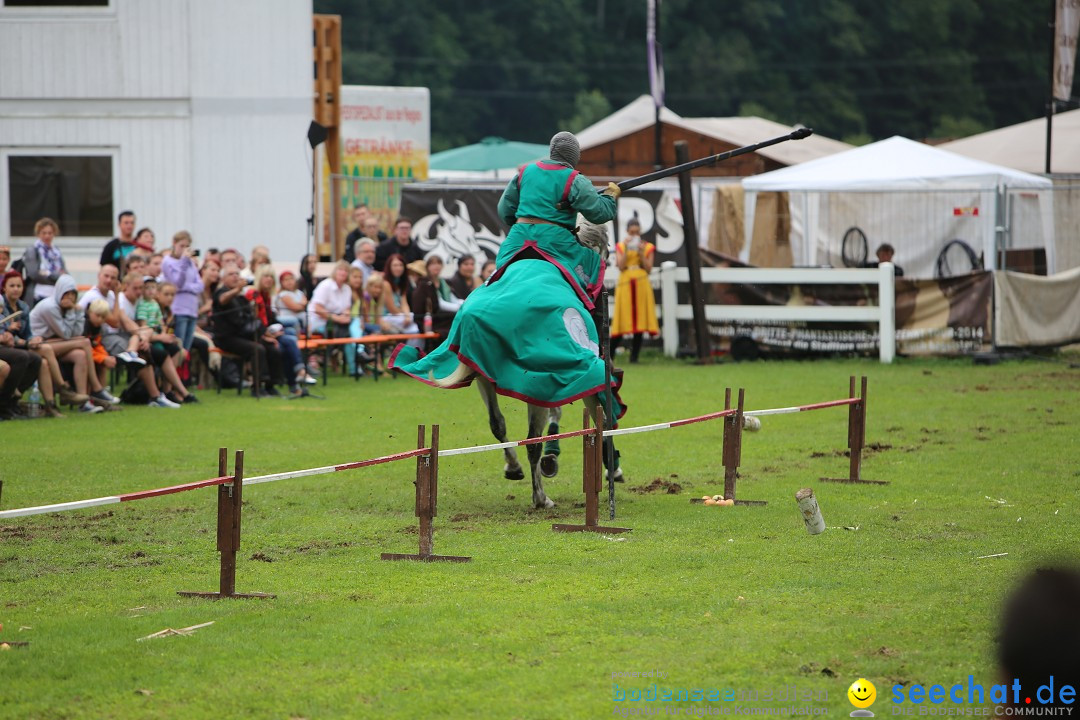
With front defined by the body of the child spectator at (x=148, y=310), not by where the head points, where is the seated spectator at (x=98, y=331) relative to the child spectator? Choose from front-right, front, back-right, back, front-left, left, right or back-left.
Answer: right

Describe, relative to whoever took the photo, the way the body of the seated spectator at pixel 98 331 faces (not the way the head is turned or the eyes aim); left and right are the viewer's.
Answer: facing the viewer and to the right of the viewer

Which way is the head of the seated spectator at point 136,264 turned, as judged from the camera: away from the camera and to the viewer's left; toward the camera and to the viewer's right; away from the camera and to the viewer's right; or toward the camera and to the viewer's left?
toward the camera and to the viewer's right

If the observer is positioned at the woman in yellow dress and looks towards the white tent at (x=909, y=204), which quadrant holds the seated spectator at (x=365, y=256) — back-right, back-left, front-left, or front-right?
back-left

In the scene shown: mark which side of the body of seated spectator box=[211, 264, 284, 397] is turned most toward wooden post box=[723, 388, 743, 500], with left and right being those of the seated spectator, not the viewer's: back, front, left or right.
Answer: front

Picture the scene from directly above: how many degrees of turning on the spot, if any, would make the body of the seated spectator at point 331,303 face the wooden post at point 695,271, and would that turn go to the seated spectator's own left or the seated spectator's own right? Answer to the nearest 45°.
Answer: approximately 45° to the seated spectator's own left

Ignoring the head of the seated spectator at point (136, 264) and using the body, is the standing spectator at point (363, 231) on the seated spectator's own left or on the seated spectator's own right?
on the seated spectator's own left

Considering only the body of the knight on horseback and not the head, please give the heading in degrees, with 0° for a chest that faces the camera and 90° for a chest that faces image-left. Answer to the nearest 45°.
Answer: approximately 225°

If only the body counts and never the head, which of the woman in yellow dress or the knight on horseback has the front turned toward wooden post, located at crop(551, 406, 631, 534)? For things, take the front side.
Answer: the woman in yellow dress

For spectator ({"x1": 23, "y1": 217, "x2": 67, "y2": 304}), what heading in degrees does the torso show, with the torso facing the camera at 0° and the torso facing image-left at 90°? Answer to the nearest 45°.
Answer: approximately 315°

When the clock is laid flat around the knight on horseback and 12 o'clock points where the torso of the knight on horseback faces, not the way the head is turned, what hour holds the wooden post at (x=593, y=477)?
The wooden post is roughly at 4 o'clock from the knight on horseback.

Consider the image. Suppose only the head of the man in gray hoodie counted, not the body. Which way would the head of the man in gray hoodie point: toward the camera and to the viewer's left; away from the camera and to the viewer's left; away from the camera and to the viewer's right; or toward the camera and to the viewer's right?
toward the camera and to the viewer's right

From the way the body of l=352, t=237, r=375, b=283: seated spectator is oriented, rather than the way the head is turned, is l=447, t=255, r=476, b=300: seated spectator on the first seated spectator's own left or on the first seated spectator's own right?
on the first seated spectator's own left
